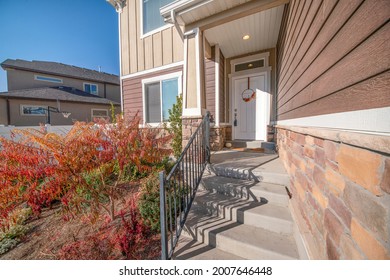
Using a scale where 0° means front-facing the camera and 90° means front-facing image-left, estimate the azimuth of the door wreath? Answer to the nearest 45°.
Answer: approximately 0°

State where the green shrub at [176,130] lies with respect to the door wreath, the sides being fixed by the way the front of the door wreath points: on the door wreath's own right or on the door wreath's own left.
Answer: on the door wreath's own right

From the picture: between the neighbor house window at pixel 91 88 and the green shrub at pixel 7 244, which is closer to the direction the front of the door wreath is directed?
the green shrub

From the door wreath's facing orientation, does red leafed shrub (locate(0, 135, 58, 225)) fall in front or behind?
in front

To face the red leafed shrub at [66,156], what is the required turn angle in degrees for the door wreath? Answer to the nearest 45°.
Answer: approximately 45° to its right

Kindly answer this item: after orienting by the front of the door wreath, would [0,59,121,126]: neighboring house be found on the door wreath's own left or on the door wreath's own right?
on the door wreath's own right

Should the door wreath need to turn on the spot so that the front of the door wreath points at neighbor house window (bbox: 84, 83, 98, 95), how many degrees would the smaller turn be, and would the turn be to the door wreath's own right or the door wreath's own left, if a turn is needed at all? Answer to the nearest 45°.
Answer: approximately 135° to the door wreath's own right

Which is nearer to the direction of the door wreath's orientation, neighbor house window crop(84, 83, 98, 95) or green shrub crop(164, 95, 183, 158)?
the green shrub

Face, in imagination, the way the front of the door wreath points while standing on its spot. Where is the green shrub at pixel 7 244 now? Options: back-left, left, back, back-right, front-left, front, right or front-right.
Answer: front-right
